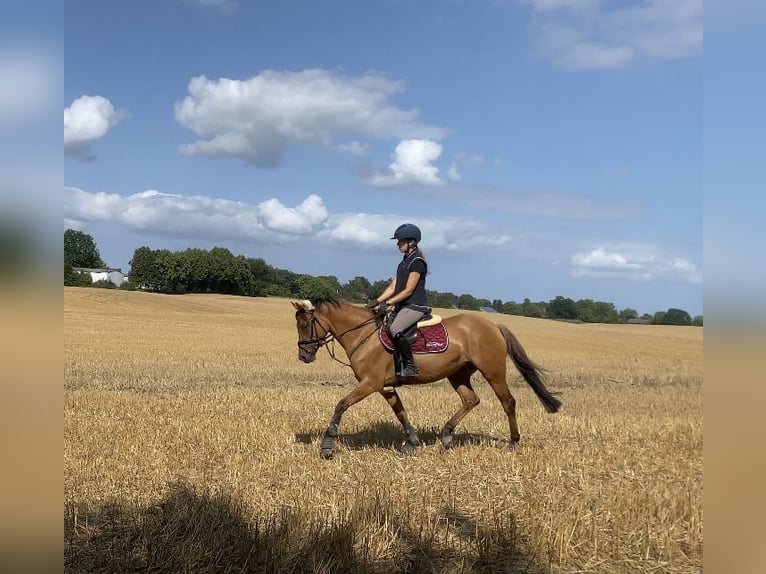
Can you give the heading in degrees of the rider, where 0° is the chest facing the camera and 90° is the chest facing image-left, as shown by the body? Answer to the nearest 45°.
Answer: approximately 90°

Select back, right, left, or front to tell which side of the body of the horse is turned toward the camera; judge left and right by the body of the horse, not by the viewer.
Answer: left

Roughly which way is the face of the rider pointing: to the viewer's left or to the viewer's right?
to the viewer's left
